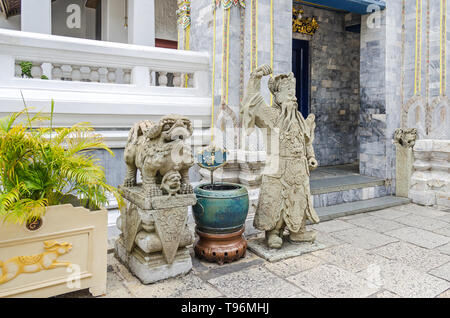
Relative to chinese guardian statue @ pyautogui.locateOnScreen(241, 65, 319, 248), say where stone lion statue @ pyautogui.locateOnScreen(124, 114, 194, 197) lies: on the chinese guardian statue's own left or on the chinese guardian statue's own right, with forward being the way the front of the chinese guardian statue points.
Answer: on the chinese guardian statue's own right

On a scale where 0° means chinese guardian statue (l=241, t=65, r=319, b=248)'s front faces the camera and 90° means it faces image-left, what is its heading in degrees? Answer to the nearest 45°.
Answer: approximately 315°

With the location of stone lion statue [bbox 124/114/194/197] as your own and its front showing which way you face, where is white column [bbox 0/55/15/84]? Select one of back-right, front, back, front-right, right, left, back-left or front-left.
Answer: back

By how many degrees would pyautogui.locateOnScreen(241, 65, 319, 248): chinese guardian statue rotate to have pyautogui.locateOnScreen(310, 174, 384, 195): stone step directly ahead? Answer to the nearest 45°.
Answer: approximately 135° to its left

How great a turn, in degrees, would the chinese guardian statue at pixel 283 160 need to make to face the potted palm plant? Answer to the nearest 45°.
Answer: approximately 90° to its right

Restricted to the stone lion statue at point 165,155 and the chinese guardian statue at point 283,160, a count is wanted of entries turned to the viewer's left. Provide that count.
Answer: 0

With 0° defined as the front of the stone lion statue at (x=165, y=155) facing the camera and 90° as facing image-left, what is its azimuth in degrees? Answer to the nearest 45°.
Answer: approximately 315°

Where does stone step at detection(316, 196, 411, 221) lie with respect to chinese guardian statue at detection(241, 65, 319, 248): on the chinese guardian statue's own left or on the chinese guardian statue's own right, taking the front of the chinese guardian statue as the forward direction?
on the chinese guardian statue's own left
